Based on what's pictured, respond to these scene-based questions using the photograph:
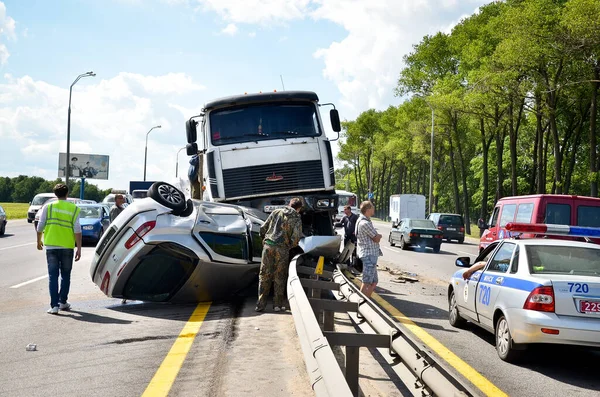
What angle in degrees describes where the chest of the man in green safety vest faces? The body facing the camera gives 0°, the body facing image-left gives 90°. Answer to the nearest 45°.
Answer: approximately 180°

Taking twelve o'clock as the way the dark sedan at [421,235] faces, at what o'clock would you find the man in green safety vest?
The man in green safety vest is roughly at 8 o'clock from the dark sedan.

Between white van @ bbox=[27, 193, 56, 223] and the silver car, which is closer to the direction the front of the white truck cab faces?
the silver car

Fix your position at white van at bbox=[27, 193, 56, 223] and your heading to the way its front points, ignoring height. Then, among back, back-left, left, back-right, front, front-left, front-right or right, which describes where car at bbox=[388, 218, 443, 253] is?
left

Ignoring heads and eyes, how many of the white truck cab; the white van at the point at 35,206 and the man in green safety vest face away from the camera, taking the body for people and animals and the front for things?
1

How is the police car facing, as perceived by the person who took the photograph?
facing away from the viewer and to the left of the viewer

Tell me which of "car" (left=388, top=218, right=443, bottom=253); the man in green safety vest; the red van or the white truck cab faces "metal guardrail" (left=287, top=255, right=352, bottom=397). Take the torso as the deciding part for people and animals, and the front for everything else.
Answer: the white truck cab

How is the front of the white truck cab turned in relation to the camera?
facing the viewer

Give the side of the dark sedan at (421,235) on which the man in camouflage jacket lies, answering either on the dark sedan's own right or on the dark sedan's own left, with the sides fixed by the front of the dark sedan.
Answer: on the dark sedan's own left

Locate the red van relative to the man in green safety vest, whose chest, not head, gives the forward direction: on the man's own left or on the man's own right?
on the man's own right
